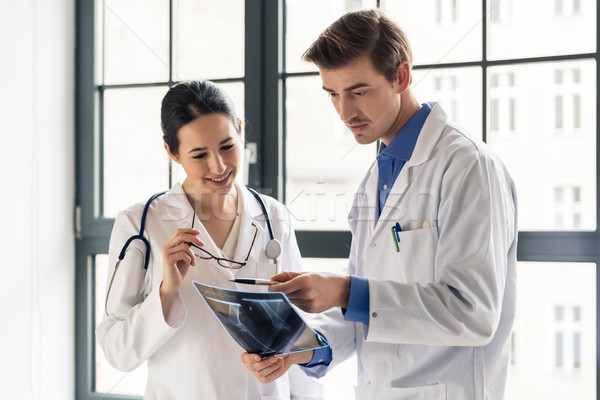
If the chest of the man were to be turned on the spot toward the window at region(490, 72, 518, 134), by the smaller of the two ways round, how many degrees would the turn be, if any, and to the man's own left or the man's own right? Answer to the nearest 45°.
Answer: approximately 180°

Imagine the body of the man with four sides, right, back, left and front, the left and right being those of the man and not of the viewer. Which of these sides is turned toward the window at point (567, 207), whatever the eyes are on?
back

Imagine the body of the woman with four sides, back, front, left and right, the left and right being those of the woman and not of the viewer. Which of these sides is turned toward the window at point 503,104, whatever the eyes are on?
left

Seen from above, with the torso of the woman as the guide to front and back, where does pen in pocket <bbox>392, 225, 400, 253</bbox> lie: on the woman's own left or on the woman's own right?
on the woman's own left

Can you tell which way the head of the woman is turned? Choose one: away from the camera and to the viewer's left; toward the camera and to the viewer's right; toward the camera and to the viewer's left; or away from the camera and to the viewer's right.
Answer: toward the camera and to the viewer's right

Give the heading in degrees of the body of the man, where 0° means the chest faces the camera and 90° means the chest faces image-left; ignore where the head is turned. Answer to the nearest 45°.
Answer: approximately 45°

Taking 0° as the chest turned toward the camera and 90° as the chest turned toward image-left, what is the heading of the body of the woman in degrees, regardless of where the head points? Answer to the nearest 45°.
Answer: approximately 0°

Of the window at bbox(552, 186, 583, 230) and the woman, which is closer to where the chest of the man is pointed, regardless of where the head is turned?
the woman

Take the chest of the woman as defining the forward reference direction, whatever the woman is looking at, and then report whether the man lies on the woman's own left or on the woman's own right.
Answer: on the woman's own left

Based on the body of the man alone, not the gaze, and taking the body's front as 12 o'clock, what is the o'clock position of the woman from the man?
The woman is roughly at 2 o'clock from the man.

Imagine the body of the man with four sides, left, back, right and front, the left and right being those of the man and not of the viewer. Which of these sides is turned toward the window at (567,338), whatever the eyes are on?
back
